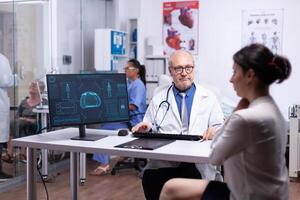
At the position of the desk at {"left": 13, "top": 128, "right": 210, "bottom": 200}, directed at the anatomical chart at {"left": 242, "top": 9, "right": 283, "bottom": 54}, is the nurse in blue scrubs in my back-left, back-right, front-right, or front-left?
front-left

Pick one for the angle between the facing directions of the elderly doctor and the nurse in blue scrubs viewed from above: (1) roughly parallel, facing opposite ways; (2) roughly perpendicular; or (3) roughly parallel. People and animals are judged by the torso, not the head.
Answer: roughly perpendicular

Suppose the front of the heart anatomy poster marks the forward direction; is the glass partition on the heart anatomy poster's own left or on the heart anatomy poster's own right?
on the heart anatomy poster's own right

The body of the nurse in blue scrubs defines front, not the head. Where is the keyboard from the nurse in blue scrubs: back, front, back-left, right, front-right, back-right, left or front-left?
left

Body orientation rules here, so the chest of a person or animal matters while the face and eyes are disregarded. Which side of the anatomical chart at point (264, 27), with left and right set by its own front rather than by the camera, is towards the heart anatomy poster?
right

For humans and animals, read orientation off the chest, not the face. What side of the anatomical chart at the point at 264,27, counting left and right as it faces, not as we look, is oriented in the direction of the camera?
front

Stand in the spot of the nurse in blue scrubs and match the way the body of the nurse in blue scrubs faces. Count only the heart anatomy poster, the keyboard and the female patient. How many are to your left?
2

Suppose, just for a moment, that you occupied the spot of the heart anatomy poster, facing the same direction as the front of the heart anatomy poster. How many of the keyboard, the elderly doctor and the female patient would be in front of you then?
3

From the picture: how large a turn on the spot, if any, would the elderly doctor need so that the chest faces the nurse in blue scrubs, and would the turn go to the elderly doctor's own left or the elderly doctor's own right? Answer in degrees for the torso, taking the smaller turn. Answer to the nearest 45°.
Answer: approximately 180°

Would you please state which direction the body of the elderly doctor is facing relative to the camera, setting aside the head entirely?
toward the camera

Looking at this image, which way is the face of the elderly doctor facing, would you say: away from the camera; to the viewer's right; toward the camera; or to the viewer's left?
toward the camera

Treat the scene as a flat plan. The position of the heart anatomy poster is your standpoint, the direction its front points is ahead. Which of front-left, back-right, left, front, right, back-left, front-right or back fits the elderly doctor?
front

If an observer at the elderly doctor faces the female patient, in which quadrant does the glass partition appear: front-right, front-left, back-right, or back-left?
back-right

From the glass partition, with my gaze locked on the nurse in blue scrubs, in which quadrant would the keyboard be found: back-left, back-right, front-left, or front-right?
front-right

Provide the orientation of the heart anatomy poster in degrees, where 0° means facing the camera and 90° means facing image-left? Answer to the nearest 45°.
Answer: approximately 0°

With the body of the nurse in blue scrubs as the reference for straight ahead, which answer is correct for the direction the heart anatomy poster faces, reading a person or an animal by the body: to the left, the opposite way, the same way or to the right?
to the left

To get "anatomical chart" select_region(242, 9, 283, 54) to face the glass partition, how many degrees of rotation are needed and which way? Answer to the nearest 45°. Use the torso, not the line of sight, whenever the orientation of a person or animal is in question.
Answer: approximately 45° to its right

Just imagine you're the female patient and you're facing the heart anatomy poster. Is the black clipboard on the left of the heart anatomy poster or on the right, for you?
left

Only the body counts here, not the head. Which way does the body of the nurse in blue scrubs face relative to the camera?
to the viewer's left

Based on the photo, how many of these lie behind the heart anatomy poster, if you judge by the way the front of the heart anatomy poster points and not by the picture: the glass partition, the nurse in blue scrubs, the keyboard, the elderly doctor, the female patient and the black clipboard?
0

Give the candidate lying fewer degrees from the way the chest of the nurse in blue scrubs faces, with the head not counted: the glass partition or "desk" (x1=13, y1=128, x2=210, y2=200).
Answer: the glass partition

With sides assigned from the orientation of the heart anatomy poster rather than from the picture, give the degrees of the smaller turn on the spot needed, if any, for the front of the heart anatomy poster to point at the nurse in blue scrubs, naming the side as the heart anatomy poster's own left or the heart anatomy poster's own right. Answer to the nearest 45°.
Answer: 0° — it already faces them

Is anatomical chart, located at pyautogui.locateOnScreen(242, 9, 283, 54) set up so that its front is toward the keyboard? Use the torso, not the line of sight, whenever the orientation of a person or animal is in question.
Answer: yes
